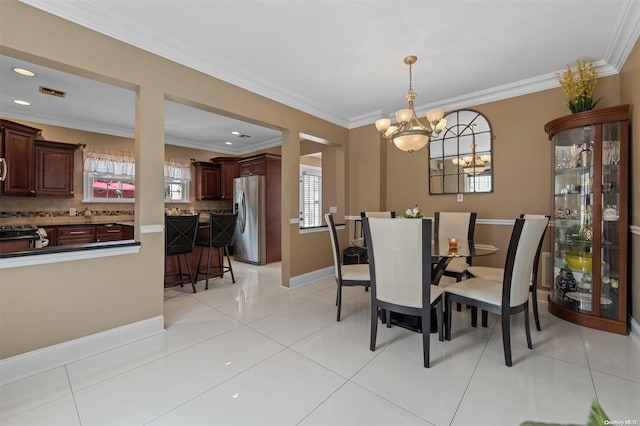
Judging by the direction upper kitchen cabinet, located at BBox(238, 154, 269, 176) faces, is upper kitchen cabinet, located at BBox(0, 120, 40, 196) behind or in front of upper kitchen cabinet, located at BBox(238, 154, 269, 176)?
in front

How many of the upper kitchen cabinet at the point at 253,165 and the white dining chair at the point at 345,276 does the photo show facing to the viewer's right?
1

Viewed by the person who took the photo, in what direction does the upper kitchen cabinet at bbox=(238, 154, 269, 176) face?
facing the viewer and to the left of the viewer

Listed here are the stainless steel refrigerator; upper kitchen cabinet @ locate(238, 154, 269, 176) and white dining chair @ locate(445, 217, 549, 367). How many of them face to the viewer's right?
0

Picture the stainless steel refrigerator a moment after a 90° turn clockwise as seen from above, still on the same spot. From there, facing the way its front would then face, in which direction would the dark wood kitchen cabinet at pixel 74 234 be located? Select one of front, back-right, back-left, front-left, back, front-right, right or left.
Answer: front-left

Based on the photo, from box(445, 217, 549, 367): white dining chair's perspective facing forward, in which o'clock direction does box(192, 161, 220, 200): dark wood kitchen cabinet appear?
The dark wood kitchen cabinet is roughly at 11 o'clock from the white dining chair.

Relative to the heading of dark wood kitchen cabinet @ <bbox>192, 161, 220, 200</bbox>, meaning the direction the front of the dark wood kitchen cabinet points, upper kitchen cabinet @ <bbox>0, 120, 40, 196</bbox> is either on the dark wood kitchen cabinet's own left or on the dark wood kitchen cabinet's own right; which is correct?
on the dark wood kitchen cabinet's own right

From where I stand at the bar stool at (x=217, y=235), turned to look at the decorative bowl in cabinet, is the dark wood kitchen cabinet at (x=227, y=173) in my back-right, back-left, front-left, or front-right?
back-left

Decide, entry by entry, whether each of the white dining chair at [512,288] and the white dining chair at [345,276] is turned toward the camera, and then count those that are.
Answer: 0

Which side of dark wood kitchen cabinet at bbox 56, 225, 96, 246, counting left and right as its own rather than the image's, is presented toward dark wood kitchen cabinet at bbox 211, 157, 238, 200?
left

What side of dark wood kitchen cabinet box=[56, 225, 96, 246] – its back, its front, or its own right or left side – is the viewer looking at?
front

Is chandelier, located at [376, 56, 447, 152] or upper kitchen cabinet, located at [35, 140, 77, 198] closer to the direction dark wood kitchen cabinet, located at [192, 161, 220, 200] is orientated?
the chandelier

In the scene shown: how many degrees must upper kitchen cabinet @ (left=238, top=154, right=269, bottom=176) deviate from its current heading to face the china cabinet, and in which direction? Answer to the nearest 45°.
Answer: approximately 90° to its left
